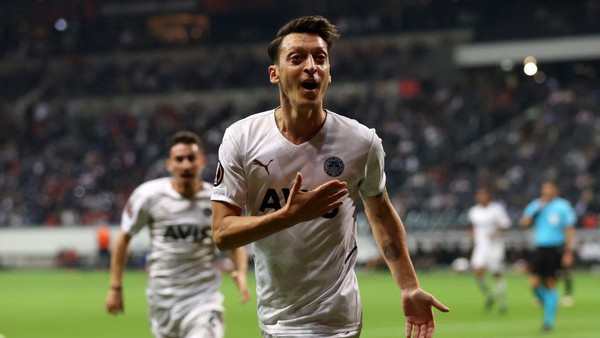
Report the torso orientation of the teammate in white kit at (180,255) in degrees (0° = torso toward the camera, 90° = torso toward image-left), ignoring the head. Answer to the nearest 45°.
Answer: approximately 0°

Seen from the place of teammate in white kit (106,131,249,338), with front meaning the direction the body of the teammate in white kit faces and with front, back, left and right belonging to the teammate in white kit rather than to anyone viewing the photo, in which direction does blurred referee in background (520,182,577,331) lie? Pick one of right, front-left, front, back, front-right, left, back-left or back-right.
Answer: back-left

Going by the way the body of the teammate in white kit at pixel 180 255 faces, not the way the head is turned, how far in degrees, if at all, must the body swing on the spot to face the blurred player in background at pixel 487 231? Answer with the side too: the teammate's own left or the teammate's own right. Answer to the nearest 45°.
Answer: approximately 135° to the teammate's own left

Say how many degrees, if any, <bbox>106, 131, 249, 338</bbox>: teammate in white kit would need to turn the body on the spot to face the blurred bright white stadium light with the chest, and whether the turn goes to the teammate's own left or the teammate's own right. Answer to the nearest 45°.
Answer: approximately 135° to the teammate's own left
